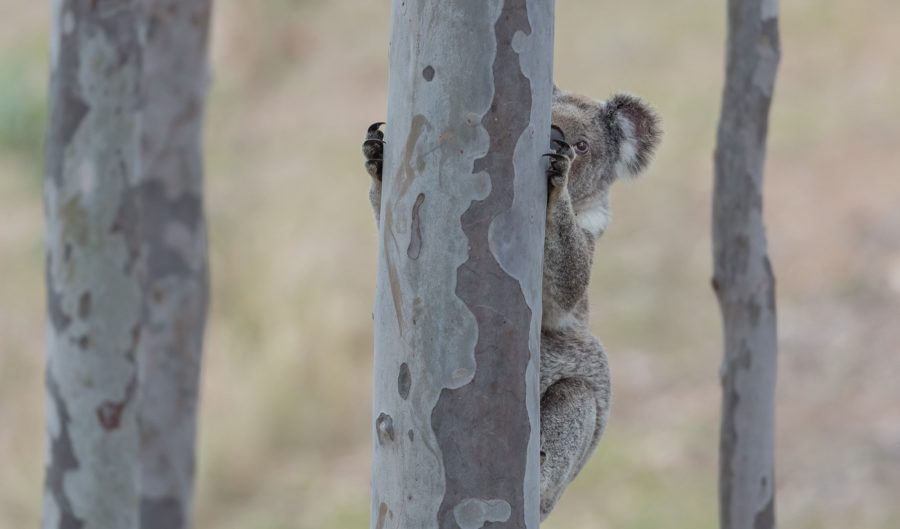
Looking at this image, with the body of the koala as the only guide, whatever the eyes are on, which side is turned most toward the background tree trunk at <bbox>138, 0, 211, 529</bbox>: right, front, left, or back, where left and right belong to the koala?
right

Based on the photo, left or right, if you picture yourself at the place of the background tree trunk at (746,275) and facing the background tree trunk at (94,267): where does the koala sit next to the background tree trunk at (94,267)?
left

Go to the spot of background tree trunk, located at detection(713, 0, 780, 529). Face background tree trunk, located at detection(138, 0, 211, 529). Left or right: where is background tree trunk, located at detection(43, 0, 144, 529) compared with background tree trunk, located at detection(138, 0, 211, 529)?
left

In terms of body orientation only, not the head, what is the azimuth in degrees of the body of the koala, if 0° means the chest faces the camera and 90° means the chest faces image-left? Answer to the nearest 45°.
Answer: approximately 45°

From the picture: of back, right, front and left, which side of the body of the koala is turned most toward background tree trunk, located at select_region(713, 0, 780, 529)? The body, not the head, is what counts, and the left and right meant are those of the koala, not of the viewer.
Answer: back

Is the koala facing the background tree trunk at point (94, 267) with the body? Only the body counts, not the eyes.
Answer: no
